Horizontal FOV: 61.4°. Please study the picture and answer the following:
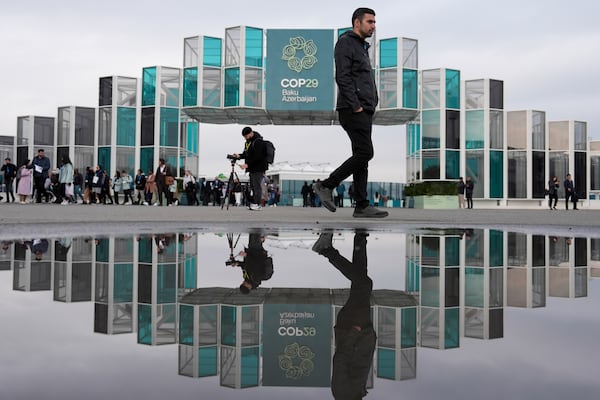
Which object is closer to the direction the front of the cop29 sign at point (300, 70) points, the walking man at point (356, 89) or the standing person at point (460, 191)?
the walking man

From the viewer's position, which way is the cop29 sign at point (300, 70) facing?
facing the viewer

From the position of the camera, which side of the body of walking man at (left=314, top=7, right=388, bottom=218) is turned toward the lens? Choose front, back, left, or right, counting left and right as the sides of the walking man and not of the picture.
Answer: right

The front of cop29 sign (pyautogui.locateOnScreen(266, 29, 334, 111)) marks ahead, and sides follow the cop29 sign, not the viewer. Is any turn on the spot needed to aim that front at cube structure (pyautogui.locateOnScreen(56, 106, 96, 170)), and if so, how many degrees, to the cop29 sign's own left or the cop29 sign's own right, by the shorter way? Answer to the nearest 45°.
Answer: approximately 135° to the cop29 sign's own right

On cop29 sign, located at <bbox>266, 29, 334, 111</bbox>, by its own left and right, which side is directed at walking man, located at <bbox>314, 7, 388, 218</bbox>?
front

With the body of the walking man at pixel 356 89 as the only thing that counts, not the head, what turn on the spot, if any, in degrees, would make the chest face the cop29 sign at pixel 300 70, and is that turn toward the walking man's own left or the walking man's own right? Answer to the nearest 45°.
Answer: approximately 90° to the walking man's own left

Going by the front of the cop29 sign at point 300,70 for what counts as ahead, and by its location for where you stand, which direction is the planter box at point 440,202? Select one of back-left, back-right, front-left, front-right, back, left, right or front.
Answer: left

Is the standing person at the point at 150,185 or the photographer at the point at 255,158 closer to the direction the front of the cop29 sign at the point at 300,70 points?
the photographer

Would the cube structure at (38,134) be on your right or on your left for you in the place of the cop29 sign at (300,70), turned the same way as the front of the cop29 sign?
on your right

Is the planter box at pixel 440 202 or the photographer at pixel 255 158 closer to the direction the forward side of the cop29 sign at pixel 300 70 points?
the photographer

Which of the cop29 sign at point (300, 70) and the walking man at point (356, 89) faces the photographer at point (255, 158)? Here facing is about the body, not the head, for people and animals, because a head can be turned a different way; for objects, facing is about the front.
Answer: the cop29 sign

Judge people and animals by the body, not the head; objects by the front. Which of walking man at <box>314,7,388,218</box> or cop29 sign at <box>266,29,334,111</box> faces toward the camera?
the cop29 sign

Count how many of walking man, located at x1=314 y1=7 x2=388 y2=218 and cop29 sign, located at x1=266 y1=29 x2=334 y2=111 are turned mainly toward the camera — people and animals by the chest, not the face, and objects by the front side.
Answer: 1
